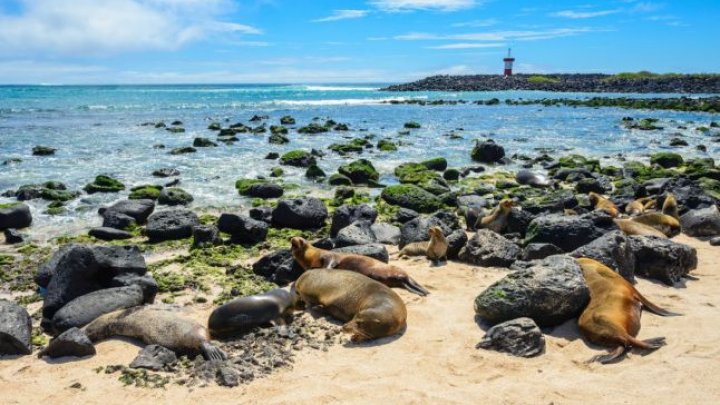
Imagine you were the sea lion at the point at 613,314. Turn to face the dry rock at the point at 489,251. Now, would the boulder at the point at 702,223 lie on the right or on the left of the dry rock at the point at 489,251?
right

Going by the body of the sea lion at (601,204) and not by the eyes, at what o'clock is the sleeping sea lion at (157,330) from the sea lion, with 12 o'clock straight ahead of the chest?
The sleeping sea lion is roughly at 10 o'clock from the sea lion.

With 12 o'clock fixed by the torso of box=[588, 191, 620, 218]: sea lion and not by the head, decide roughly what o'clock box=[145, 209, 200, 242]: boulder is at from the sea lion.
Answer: The boulder is roughly at 11 o'clock from the sea lion.

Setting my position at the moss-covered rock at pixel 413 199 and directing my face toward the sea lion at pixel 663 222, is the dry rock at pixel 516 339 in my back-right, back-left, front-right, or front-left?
front-right

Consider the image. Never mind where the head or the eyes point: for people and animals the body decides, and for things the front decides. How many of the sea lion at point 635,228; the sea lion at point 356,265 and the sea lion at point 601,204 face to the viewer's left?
3

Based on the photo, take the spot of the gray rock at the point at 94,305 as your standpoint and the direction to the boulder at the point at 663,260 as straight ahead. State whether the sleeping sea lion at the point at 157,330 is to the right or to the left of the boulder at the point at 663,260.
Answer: right

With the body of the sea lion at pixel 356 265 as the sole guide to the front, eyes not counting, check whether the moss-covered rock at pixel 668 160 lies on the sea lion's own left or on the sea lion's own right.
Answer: on the sea lion's own right

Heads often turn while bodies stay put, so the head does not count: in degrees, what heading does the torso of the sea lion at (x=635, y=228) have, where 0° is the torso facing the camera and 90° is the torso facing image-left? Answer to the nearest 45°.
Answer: approximately 90°

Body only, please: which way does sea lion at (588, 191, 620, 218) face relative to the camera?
to the viewer's left

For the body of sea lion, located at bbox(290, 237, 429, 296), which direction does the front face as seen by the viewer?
to the viewer's left

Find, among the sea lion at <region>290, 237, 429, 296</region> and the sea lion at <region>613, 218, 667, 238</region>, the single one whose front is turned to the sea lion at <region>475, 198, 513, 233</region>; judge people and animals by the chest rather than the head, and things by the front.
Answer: the sea lion at <region>613, 218, 667, 238</region>

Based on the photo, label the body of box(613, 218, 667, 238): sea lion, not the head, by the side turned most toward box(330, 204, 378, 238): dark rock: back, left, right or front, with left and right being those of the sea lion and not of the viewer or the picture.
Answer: front

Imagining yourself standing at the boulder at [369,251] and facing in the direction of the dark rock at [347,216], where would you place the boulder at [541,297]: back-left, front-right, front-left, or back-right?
back-right

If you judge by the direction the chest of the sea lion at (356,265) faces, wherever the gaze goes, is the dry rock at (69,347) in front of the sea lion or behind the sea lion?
in front

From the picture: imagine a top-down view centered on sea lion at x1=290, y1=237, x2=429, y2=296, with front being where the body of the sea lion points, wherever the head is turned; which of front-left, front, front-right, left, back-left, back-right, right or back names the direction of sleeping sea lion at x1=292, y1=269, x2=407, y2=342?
left

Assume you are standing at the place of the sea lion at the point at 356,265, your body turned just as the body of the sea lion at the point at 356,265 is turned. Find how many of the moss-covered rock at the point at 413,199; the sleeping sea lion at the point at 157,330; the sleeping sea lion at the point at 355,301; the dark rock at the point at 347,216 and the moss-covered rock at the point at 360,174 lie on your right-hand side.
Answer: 3

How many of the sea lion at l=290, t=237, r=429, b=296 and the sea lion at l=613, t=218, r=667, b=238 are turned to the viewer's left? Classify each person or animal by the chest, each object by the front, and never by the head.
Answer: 2
